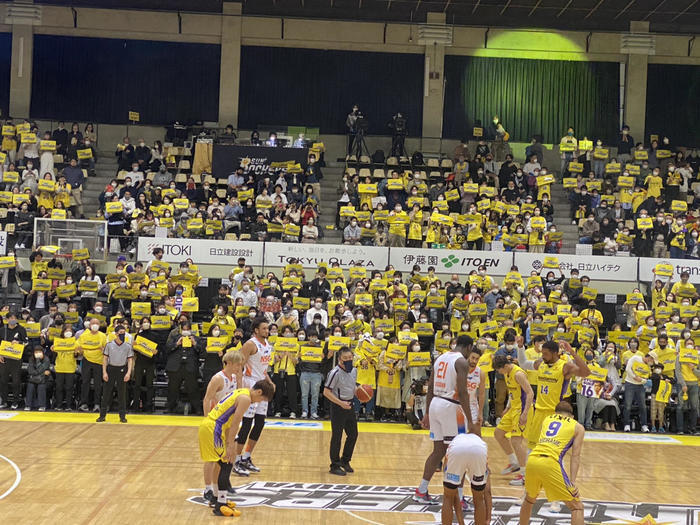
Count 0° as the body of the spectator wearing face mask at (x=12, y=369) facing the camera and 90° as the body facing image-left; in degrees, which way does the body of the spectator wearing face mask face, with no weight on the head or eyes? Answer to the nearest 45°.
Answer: approximately 0°

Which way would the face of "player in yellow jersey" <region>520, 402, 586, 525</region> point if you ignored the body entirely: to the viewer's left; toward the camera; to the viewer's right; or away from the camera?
away from the camera

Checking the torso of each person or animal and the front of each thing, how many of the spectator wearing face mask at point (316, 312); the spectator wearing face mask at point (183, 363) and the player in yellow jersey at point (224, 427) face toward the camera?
2

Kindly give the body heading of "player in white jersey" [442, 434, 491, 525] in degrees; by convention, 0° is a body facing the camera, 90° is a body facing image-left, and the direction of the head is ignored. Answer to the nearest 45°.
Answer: approximately 180°

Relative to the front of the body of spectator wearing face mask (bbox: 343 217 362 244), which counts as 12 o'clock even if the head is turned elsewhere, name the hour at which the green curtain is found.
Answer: The green curtain is roughly at 7 o'clock from the spectator wearing face mask.

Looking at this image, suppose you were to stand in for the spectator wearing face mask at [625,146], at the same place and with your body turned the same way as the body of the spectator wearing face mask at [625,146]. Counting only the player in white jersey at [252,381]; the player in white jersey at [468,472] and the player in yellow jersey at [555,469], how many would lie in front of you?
3

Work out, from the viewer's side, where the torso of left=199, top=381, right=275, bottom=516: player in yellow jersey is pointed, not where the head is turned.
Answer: to the viewer's right

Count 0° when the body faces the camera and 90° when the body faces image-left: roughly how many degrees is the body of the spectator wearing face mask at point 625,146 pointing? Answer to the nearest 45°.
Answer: approximately 0°
